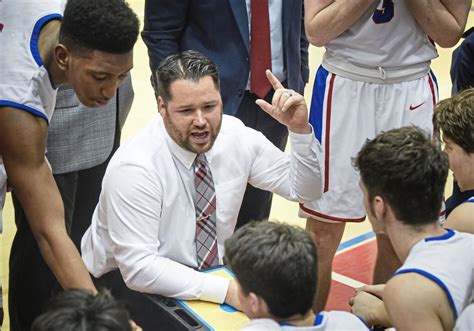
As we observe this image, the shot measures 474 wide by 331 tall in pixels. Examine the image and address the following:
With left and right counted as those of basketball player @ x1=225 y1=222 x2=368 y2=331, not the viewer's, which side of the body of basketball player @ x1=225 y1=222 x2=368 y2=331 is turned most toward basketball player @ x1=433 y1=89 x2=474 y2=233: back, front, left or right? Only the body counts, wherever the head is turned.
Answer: right

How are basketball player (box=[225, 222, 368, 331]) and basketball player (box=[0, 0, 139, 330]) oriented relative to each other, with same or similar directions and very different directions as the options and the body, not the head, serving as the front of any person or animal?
very different directions

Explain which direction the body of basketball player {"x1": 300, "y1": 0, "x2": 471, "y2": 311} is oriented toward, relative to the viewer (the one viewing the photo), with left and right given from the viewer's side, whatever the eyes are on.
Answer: facing the viewer

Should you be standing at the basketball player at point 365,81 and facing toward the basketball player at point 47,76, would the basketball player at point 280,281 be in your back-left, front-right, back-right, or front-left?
front-left

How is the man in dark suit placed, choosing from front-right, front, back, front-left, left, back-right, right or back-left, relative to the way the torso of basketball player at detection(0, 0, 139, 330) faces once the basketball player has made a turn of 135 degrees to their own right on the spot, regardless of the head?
back-right

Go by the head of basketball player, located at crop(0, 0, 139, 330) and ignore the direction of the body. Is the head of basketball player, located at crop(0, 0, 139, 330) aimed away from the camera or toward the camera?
toward the camera

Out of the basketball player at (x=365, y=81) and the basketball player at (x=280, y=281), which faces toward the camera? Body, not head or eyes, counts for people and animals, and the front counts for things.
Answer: the basketball player at (x=365, y=81)

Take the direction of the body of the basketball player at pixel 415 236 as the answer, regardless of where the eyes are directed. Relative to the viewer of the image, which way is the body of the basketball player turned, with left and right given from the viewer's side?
facing away from the viewer and to the left of the viewer

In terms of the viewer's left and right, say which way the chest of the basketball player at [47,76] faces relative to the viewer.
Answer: facing the viewer and to the right of the viewer

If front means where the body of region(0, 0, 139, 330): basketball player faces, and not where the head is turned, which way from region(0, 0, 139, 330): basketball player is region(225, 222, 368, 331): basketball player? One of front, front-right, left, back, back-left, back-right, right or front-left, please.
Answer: front

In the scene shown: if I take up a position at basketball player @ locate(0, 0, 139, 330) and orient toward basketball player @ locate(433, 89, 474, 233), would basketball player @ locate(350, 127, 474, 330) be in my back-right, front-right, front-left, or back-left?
front-right

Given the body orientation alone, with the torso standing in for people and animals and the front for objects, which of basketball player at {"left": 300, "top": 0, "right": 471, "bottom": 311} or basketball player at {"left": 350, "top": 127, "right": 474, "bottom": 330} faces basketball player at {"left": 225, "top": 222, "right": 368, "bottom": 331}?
basketball player at {"left": 300, "top": 0, "right": 471, "bottom": 311}
